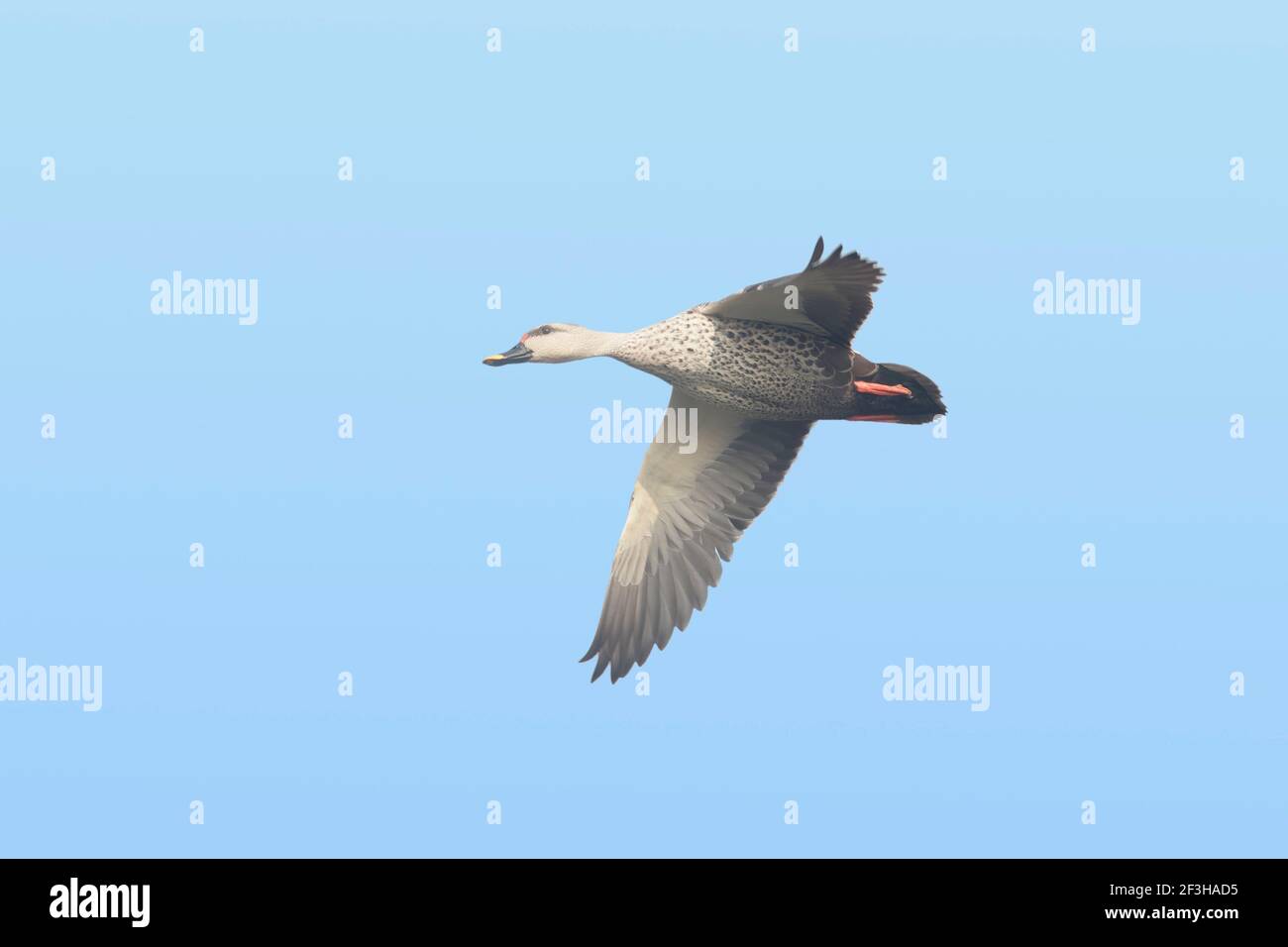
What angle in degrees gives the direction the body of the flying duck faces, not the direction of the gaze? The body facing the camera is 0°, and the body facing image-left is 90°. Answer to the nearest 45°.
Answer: approximately 90°
